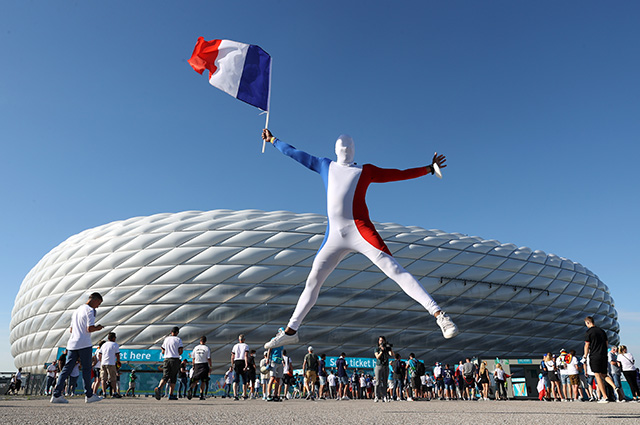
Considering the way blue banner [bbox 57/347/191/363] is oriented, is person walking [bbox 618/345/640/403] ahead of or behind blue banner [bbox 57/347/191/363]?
ahead

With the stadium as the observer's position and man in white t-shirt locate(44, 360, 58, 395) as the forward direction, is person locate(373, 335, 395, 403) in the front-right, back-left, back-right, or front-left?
front-left

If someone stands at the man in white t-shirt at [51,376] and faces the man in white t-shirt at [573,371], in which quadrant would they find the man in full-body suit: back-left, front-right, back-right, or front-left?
front-right

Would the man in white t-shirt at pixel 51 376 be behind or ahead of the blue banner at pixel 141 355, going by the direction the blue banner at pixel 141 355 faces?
ahead

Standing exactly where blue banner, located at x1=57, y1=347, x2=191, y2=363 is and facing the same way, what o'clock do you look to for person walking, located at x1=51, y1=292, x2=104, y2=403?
The person walking is roughly at 12 o'clock from the blue banner.

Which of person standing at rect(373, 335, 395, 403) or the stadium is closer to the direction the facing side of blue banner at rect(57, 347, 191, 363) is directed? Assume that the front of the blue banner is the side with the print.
the person standing

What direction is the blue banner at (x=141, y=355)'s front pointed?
toward the camera

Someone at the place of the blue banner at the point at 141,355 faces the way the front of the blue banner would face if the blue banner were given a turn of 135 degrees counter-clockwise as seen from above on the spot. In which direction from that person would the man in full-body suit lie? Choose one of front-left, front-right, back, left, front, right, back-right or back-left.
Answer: back-right

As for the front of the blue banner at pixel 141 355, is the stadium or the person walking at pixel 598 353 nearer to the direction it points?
the person walking

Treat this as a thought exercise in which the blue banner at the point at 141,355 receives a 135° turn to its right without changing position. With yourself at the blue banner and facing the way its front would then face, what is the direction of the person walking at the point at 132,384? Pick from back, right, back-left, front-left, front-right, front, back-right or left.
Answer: back-left

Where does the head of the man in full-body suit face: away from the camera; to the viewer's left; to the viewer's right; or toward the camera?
toward the camera
